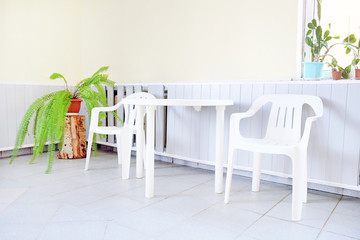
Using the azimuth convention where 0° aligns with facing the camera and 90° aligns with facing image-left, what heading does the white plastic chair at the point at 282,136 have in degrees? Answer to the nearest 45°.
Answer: approximately 45°

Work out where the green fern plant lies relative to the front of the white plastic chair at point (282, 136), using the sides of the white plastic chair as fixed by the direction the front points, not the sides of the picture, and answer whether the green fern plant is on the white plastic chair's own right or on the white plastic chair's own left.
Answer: on the white plastic chair's own right

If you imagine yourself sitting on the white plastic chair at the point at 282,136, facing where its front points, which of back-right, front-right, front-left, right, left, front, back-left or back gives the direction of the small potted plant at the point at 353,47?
back
